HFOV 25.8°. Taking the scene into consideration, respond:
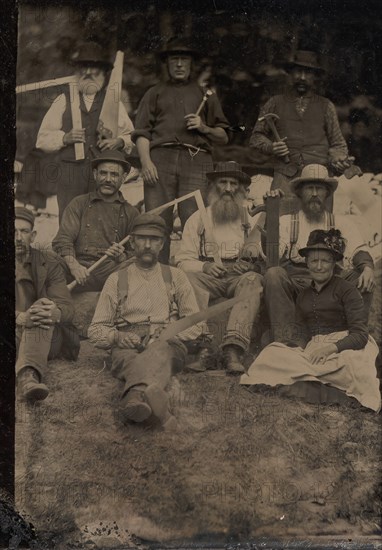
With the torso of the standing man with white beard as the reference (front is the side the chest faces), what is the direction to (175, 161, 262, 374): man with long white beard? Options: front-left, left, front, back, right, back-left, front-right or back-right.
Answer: left

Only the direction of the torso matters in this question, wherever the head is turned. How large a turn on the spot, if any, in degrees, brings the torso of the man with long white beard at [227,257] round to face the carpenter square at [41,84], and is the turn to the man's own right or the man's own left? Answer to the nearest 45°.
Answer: approximately 90° to the man's own right

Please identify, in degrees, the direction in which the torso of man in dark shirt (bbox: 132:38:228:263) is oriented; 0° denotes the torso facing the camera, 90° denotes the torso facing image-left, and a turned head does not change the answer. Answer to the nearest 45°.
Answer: approximately 0°

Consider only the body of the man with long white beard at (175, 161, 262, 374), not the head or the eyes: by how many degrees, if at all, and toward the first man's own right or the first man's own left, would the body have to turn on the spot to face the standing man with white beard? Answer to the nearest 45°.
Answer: approximately 90° to the first man's own right
